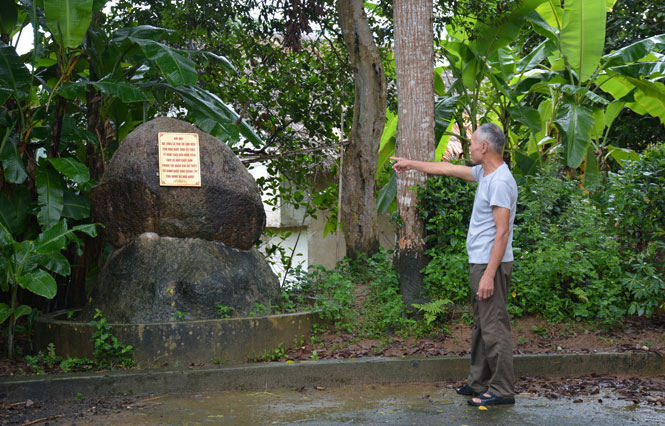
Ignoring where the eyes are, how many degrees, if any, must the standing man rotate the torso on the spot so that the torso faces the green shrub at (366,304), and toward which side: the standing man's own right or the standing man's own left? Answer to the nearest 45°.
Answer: approximately 45° to the standing man's own right

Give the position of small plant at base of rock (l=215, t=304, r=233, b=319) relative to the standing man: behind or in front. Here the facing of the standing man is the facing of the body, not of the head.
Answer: in front

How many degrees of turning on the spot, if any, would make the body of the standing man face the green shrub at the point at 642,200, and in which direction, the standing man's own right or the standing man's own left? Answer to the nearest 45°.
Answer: approximately 135° to the standing man's own right

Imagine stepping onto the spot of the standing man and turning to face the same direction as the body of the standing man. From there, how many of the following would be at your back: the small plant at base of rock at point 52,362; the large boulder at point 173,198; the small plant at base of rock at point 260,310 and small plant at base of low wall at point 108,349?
0

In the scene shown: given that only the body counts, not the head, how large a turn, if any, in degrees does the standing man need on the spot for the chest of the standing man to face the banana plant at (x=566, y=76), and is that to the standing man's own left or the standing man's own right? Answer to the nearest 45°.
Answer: approximately 90° to the standing man's own right

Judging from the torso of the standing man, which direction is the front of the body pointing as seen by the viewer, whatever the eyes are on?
to the viewer's left

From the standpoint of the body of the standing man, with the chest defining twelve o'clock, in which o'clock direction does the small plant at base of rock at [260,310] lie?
The small plant at base of rock is roughly at 1 o'clock from the standing man.

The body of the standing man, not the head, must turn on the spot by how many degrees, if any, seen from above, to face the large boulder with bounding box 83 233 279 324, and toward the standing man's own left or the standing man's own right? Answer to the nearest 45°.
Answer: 0° — they already face it

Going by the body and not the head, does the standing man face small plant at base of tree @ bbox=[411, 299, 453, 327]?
no

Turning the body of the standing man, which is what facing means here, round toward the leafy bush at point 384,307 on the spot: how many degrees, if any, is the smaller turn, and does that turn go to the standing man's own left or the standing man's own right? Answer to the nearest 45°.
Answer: approximately 45° to the standing man's own right

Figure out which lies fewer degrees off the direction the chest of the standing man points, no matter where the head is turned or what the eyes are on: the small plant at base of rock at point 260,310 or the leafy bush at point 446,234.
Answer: the small plant at base of rock

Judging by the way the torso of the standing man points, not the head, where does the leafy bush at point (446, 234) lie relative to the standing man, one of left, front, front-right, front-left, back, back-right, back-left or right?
right

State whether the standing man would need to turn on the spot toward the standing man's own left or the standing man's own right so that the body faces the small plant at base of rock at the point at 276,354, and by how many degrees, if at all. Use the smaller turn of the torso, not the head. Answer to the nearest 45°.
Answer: approximately 45° to the standing man's own right

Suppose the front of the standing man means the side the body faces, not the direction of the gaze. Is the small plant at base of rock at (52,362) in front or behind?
in front

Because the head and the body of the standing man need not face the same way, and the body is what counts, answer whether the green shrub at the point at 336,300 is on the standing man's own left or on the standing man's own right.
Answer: on the standing man's own right
